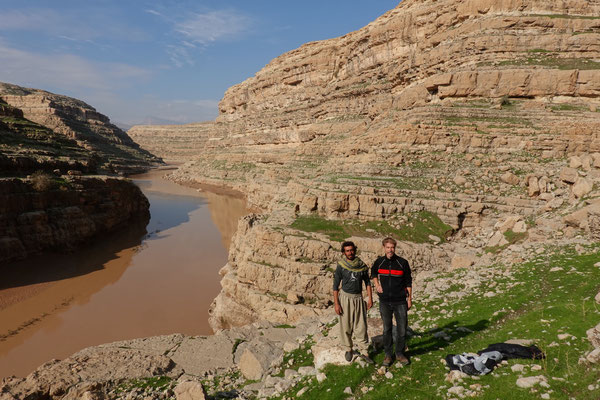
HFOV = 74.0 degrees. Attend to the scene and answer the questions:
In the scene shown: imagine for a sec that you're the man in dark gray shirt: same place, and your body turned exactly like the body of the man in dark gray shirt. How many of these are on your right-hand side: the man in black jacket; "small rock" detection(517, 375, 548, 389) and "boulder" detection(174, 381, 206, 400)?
1

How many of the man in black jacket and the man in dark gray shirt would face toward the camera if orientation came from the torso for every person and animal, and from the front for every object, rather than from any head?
2

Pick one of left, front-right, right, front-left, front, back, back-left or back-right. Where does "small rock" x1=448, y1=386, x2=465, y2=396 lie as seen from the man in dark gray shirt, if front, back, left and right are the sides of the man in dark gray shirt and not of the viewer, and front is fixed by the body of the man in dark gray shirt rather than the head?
front-left

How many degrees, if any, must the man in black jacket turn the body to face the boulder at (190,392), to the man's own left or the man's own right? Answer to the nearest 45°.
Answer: approximately 90° to the man's own right

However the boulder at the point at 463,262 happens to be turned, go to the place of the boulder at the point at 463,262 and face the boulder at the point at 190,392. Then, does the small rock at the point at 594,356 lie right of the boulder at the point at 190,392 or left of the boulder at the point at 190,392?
left

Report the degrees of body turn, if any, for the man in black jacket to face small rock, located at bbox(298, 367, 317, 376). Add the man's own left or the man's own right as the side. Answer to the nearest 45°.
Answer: approximately 90° to the man's own right

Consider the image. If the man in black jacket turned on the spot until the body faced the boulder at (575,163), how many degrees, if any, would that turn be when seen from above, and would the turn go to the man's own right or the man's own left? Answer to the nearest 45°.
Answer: approximately 135° to the man's own left

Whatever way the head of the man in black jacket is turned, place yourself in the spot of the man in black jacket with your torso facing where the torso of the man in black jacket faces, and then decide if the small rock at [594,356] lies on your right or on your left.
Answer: on your left

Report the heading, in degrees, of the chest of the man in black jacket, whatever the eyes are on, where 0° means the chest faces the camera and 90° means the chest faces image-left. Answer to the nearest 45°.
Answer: approximately 0°

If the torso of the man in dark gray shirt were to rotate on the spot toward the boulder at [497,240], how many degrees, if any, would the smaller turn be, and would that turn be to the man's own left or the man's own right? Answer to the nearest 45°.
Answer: approximately 135° to the man's own left

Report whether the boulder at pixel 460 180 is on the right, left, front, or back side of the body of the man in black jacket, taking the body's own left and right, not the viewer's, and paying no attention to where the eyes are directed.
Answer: back

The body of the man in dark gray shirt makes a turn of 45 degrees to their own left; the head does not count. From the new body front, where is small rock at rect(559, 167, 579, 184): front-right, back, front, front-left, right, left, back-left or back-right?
left

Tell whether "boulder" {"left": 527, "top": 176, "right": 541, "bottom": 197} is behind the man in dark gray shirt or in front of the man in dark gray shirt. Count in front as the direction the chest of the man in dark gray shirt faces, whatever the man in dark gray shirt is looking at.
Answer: behind
